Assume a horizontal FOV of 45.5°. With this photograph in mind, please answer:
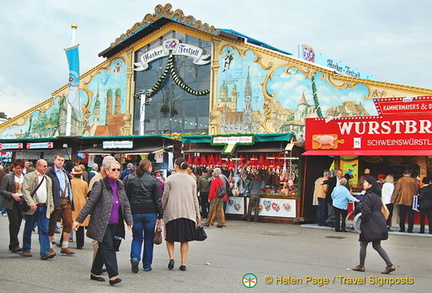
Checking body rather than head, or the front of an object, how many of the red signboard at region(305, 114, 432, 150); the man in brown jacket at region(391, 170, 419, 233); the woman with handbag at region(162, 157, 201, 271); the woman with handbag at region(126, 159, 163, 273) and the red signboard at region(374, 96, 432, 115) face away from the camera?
3

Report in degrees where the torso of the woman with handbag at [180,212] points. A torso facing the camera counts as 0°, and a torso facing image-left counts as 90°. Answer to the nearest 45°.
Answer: approximately 180°

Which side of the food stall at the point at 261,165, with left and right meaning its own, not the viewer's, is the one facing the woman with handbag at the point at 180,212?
front

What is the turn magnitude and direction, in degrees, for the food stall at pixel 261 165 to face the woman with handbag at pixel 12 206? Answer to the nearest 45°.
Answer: approximately 45° to its right

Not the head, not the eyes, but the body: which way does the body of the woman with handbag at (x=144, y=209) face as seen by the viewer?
away from the camera

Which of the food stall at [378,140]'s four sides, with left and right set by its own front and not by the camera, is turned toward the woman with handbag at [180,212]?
front

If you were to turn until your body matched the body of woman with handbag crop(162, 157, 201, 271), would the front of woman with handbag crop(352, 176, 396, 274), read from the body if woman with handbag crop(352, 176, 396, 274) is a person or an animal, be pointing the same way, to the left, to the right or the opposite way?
to the left

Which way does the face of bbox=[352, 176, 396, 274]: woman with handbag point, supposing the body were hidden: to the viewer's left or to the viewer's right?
to the viewer's left

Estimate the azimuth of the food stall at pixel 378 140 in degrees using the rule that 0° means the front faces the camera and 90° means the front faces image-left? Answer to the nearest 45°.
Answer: approximately 0°

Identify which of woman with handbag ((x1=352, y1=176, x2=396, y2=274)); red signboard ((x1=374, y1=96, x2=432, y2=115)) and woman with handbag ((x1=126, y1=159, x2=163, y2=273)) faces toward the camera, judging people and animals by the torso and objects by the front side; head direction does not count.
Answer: the red signboard

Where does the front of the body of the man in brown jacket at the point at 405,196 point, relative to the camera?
away from the camera
